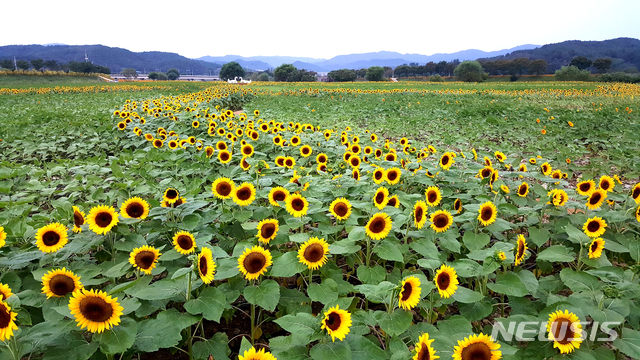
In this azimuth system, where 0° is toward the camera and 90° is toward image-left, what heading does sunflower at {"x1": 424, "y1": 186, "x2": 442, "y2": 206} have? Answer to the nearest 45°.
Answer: approximately 0°

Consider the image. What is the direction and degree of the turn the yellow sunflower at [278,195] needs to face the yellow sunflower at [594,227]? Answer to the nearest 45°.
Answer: approximately 90° to its left

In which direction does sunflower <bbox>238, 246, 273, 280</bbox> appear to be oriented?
toward the camera

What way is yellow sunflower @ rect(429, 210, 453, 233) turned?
toward the camera

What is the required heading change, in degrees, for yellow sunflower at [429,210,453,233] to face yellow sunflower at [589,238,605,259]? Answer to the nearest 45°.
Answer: approximately 90° to its left

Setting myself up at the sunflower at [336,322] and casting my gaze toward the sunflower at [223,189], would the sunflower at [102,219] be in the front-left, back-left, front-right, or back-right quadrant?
front-left

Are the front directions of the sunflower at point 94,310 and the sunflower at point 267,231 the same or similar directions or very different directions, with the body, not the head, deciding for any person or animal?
same or similar directions

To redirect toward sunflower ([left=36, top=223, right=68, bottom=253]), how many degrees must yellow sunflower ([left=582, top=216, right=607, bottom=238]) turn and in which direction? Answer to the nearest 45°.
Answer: approximately 45° to its right

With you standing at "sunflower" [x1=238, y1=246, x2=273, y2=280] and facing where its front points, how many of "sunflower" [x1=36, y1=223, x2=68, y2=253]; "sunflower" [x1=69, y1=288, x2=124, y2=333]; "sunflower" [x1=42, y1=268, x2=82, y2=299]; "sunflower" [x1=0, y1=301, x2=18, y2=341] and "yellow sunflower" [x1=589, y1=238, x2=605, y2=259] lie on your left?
1

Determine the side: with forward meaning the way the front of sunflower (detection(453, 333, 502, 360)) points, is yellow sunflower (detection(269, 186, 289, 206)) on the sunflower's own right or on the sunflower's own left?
on the sunflower's own right

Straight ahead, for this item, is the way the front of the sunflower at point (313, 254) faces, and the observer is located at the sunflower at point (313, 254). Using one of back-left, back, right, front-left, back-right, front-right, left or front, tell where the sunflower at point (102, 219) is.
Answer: right

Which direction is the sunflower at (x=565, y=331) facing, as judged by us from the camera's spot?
facing the viewer

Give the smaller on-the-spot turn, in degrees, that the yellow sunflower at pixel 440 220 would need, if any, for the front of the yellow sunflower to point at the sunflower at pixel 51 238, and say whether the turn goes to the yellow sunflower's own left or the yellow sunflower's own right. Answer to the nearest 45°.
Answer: approximately 45° to the yellow sunflower's own right
